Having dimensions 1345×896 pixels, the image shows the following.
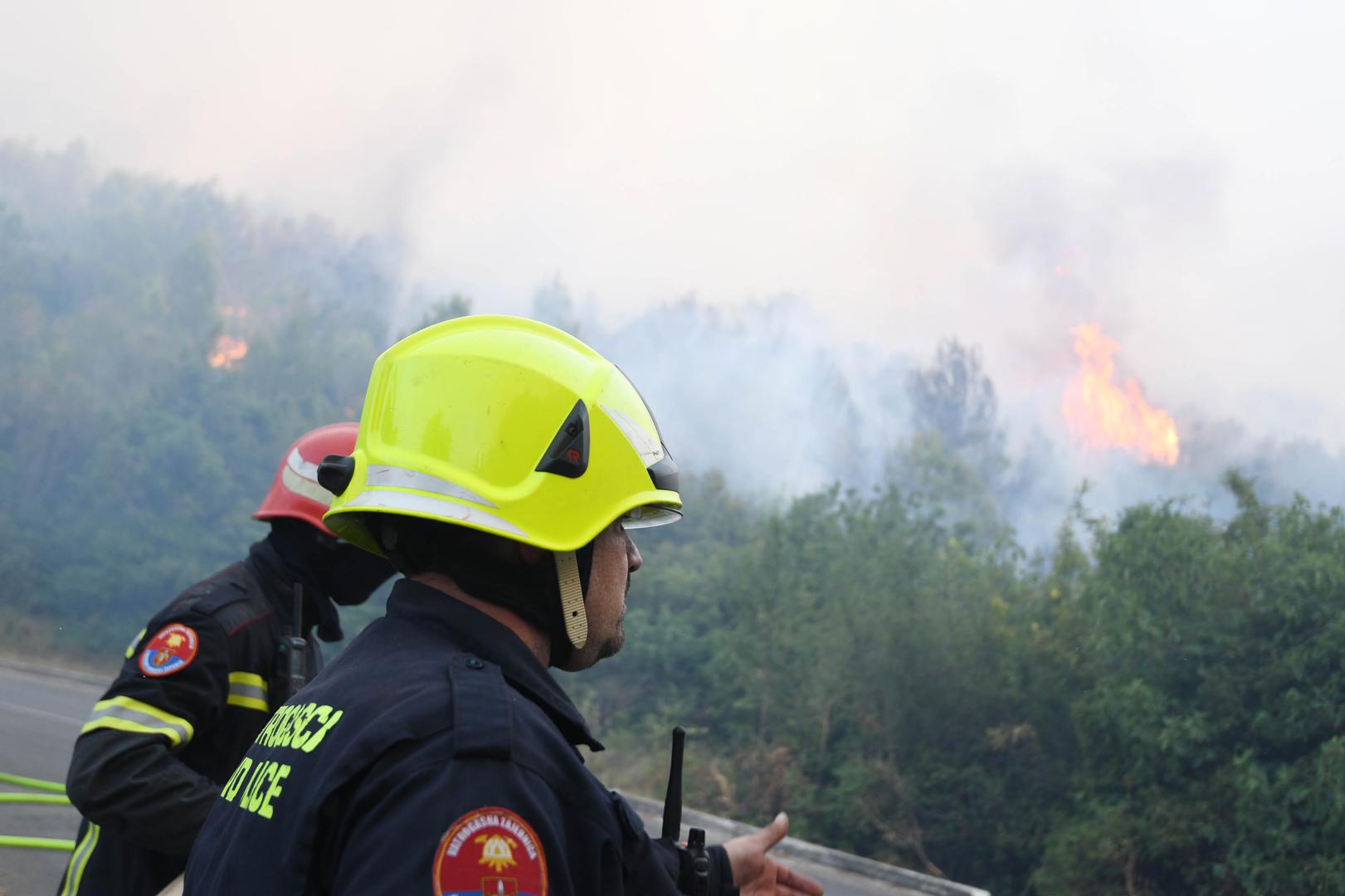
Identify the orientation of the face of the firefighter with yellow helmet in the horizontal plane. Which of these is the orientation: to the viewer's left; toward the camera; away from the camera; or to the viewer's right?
to the viewer's right

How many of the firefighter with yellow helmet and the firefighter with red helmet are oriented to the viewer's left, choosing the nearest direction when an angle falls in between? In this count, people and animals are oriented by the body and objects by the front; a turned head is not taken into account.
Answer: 0

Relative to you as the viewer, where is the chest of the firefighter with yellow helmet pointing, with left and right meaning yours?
facing away from the viewer and to the right of the viewer
